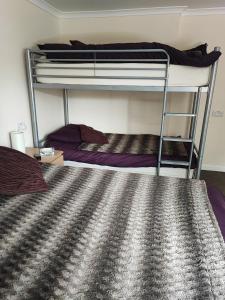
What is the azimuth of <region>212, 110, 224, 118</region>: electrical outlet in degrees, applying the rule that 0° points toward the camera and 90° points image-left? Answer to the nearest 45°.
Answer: approximately 0°

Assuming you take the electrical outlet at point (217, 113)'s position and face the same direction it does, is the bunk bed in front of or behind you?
in front

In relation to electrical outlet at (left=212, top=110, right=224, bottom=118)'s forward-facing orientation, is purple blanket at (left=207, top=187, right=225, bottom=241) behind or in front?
in front

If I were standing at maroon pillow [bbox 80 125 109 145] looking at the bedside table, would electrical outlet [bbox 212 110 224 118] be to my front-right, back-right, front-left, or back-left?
back-left

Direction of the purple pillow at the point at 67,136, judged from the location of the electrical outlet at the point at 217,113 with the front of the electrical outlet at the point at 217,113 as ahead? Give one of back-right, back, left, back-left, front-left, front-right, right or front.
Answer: front-right

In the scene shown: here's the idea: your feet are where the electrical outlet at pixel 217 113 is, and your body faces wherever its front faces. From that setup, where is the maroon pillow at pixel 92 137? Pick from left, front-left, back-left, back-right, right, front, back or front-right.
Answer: front-right

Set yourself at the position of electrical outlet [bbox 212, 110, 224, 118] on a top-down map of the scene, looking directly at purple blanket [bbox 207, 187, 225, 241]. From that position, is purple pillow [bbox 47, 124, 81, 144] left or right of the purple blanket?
right

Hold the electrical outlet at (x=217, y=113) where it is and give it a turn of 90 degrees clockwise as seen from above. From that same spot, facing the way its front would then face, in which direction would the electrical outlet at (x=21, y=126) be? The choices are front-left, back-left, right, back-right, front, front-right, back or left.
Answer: front-left

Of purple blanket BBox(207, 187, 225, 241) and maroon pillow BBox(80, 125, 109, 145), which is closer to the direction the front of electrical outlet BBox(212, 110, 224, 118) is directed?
the purple blanket

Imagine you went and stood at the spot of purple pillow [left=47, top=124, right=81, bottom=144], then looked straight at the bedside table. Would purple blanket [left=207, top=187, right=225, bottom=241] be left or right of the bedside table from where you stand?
left
